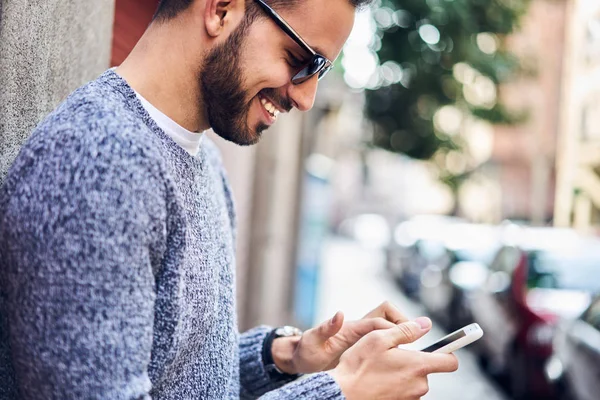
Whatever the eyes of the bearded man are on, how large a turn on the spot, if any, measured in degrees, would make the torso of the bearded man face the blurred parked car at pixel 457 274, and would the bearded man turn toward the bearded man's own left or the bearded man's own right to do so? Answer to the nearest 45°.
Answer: approximately 90° to the bearded man's own left

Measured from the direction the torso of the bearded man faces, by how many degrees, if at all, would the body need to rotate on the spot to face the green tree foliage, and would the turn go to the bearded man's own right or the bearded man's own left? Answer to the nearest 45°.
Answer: approximately 90° to the bearded man's own left

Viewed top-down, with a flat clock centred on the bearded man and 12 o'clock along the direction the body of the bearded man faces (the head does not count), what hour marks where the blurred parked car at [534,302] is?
The blurred parked car is roughly at 10 o'clock from the bearded man.

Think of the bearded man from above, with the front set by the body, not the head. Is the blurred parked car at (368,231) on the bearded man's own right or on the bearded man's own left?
on the bearded man's own left

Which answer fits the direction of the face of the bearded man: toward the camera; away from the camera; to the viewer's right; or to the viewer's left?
to the viewer's right

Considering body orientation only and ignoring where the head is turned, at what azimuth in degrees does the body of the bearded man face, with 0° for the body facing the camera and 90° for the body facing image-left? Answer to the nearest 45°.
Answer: approximately 270°
